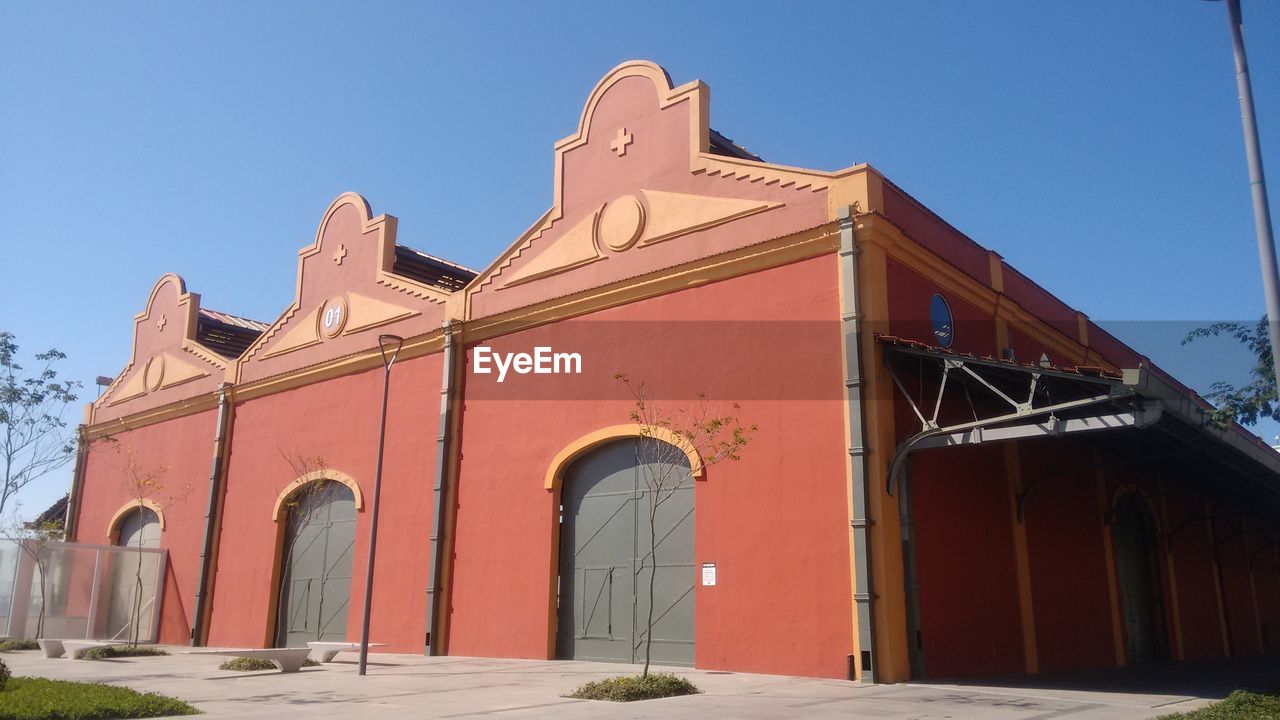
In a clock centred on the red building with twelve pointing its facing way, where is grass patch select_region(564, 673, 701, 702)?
The grass patch is roughly at 11 o'clock from the red building.

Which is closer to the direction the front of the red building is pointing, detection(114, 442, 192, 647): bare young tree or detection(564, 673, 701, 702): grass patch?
the grass patch

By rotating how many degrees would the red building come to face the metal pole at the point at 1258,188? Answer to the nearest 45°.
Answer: approximately 90° to its left

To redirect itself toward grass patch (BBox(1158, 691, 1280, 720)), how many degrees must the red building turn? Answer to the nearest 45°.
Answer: approximately 90° to its left

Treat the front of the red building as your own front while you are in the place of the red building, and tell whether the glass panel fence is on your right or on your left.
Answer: on your right

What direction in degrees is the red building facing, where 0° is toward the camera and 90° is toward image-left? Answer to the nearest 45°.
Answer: approximately 45°

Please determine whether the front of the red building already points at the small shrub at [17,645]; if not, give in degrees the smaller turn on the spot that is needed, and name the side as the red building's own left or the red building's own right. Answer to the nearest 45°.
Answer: approximately 45° to the red building's own right

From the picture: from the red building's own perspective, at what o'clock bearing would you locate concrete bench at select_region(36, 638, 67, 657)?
The concrete bench is roughly at 2 o'clock from the red building.

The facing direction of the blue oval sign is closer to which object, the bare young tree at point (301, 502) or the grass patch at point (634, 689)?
the grass patch
